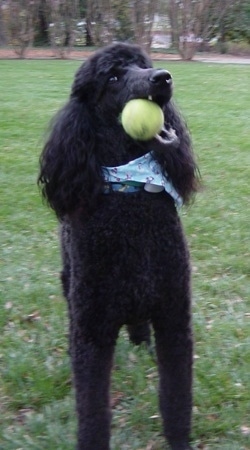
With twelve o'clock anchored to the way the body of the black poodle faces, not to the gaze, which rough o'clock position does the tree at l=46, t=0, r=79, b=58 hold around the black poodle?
The tree is roughly at 6 o'clock from the black poodle.

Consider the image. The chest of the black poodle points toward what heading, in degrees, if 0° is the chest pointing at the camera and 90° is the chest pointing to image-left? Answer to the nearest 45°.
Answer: approximately 0°

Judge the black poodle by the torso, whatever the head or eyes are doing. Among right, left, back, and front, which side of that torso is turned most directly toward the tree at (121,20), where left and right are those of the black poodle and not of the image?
back

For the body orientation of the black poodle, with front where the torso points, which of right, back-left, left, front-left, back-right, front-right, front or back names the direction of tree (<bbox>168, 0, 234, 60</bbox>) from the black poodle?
back

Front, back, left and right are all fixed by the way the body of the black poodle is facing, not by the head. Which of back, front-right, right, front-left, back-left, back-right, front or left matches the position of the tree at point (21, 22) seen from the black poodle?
back
